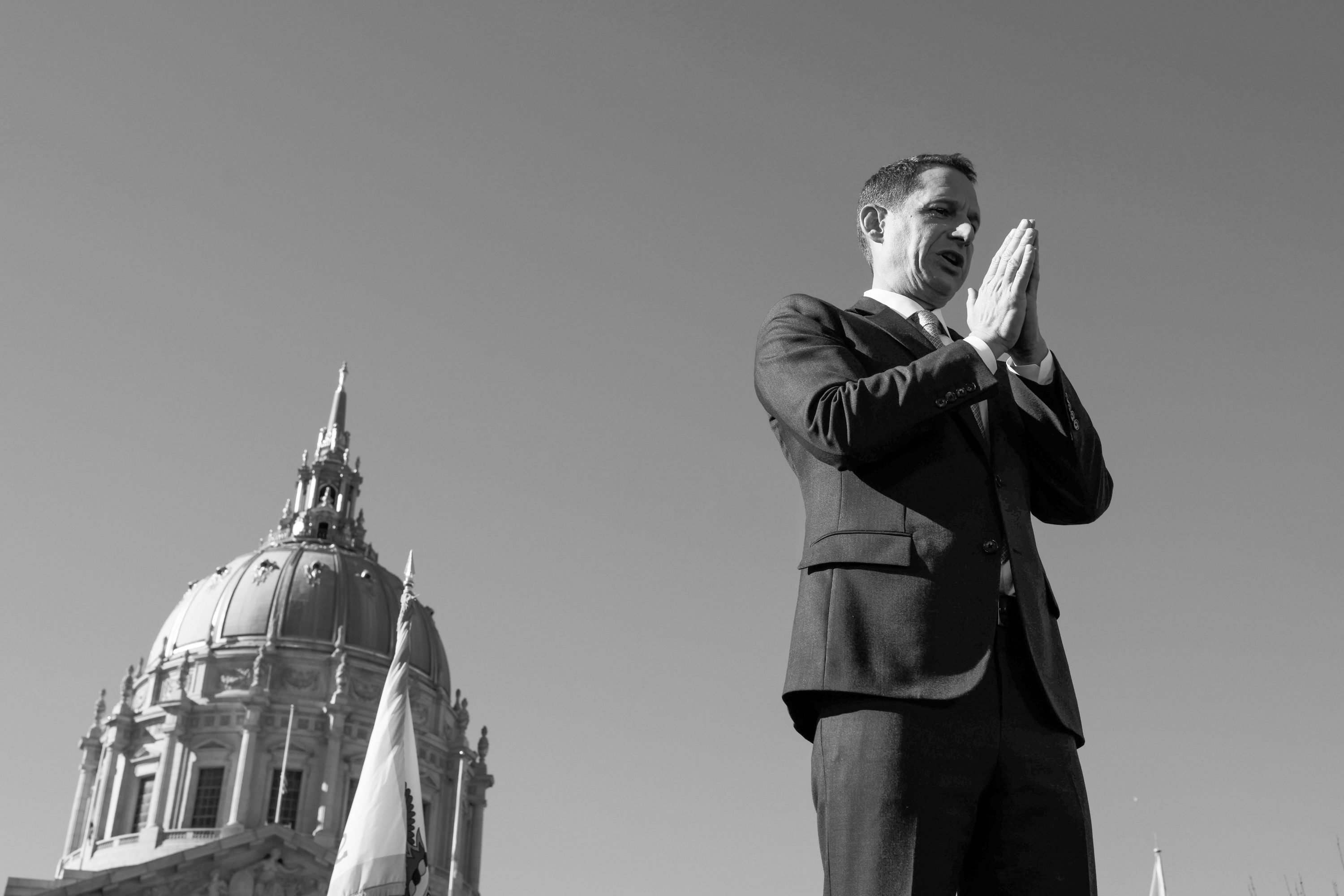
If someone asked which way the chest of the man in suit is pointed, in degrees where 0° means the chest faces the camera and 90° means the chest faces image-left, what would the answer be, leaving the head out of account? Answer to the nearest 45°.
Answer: approximately 315°

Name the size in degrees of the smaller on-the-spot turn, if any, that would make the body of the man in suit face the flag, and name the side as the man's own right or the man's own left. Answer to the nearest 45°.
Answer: approximately 180°
